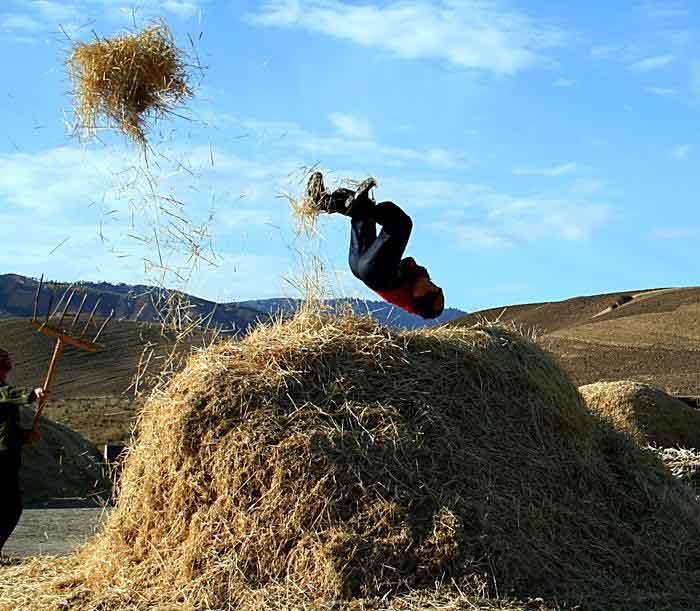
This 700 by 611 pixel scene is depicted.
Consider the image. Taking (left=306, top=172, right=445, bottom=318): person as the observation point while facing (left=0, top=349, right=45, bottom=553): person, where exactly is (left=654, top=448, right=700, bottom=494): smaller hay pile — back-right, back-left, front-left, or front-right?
back-right

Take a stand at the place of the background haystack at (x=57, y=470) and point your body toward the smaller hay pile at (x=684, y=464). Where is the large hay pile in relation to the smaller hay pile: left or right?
right
